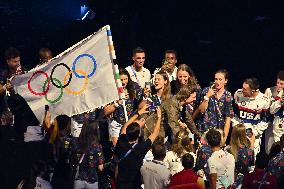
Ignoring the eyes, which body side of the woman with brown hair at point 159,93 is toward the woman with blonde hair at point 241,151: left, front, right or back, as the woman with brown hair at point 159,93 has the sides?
left

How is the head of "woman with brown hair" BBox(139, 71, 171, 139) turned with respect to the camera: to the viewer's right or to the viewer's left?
to the viewer's left

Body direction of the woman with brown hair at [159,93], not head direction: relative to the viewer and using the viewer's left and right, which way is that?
facing the viewer and to the left of the viewer
